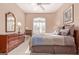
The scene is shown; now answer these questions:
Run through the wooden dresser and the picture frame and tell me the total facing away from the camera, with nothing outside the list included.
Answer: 0

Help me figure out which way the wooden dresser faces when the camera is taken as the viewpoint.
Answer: facing the viewer and to the right of the viewer

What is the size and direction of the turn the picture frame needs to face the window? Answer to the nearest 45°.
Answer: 0° — it already faces it

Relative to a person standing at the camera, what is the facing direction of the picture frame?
facing the viewer and to the left of the viewer

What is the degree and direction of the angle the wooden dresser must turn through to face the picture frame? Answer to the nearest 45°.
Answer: approximately 45° to its left
